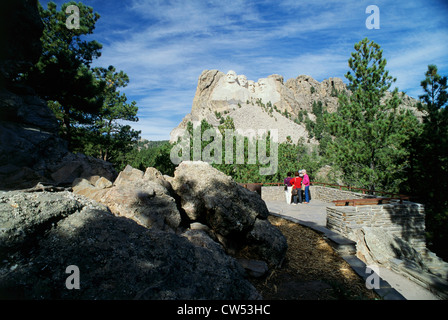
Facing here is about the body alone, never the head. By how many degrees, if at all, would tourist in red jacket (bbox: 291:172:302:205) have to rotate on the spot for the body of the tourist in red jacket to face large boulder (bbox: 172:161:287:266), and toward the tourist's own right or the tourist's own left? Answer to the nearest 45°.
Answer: approximately 180°

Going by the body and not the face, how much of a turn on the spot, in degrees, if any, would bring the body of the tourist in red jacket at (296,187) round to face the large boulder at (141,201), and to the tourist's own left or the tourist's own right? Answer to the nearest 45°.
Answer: approximately 180°

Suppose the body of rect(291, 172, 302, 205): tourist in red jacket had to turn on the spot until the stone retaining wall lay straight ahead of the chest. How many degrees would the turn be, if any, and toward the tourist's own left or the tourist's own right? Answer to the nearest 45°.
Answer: approximately 135° to the tourist's own right

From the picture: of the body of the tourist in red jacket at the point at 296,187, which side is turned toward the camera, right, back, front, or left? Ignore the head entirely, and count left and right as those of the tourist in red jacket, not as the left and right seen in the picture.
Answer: back

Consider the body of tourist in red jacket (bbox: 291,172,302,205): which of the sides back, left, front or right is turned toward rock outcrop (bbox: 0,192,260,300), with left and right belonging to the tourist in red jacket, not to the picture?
back

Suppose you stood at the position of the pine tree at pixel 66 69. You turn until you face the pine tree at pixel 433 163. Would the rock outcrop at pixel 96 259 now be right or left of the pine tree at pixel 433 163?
right

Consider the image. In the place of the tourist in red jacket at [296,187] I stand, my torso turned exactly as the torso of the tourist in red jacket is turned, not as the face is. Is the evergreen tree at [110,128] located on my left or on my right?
on my left
